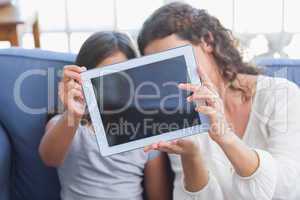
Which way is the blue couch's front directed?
toward the camera

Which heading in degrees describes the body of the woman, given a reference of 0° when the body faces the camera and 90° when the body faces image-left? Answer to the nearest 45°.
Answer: approximately 45°

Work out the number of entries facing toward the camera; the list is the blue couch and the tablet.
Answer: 2
